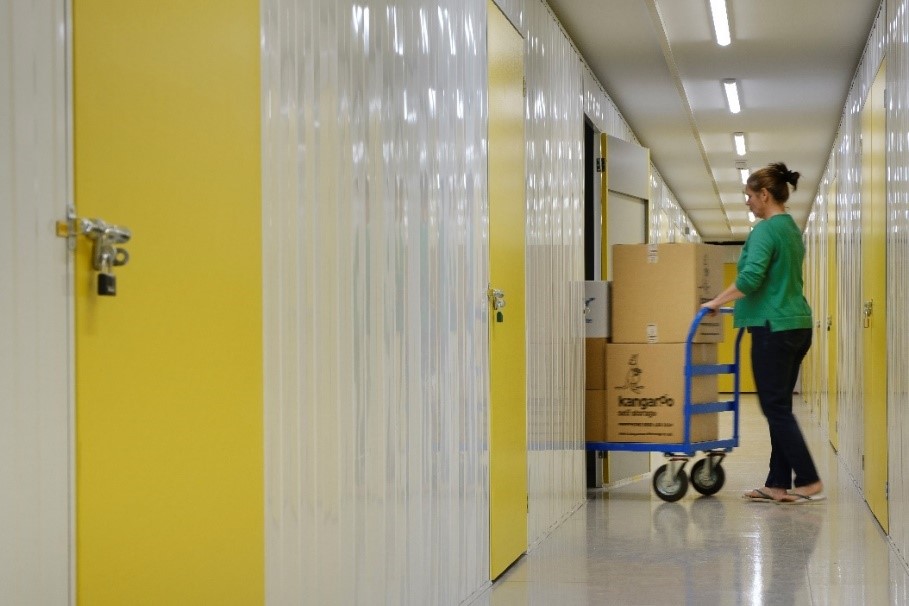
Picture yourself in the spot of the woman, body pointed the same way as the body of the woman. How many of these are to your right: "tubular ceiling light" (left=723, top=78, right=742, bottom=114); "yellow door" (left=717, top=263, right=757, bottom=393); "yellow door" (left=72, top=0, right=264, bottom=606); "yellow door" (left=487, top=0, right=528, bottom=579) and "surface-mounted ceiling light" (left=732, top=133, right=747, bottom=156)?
3

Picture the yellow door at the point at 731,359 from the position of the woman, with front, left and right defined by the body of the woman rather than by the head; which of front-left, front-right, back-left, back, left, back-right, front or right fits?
right

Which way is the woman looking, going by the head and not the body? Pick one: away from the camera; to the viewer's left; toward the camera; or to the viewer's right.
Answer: to the viewer's left

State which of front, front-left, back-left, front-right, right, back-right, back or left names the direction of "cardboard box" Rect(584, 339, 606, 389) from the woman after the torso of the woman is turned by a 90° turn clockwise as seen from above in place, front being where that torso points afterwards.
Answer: left

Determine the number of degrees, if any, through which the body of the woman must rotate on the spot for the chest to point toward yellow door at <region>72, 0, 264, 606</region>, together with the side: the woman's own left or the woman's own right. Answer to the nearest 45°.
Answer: approximately 90° to the woman's own left

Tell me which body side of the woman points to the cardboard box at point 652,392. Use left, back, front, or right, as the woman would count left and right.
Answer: front

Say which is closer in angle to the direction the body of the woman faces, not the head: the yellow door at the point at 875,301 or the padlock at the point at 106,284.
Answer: the padlock

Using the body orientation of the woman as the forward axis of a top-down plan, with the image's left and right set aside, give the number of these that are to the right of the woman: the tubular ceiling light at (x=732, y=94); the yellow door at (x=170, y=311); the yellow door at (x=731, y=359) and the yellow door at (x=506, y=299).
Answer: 2

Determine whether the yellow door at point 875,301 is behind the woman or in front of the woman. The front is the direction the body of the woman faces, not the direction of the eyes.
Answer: behind

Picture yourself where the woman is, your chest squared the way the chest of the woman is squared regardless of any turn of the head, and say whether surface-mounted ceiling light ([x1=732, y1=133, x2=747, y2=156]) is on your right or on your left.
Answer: on your right

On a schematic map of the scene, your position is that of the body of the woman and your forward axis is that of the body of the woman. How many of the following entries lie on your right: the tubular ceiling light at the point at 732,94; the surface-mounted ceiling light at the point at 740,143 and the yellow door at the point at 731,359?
3

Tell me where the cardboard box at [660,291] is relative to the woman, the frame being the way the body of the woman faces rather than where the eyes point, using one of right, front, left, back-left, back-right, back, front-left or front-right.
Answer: front

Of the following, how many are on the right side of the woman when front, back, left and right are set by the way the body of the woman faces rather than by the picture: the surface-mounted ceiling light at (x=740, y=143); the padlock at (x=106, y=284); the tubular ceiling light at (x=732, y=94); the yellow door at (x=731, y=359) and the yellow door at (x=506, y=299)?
3

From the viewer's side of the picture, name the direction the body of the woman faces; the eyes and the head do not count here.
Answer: to the viewer's left

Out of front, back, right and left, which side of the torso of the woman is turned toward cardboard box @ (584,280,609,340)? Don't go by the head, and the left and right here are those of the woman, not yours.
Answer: front

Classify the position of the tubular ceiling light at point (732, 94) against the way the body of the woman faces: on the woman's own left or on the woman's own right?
on the woman's own right
